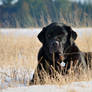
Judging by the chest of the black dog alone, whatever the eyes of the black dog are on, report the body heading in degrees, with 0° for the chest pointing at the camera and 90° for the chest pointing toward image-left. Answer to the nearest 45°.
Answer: approximately 0°
